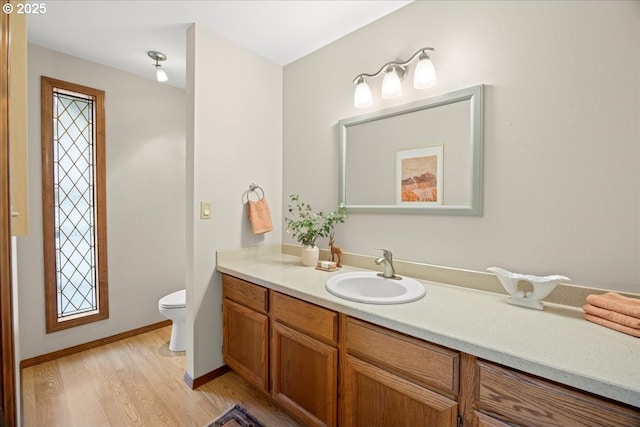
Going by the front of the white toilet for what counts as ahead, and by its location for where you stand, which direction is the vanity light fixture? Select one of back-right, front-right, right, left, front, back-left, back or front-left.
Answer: back-left

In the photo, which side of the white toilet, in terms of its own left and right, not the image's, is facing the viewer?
left

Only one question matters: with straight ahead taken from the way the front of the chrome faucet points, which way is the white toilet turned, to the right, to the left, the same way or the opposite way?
the same way

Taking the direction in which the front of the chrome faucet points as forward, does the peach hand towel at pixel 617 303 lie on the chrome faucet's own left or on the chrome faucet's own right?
on the chrome faucet's own left

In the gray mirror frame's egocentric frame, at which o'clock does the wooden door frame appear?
The wooden door frame is roughly at 12 o'clock from the gray mirror frame.

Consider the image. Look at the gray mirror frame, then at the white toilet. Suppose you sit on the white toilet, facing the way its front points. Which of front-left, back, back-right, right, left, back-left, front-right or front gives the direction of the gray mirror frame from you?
back-left

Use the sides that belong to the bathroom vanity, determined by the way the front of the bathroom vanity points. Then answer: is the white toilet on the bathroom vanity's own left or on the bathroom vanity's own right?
on the bathroom vanity's own right

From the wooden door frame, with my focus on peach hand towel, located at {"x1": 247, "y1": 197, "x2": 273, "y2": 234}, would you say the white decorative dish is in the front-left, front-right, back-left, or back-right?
front-right

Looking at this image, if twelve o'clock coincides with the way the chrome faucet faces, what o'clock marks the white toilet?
The white toilet is roughly at 2 o'clock from the chrome faucet.

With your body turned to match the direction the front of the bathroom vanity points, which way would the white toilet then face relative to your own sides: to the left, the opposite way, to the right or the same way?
the same way

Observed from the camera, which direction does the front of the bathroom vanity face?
facing the viewer and to the left of the viewer

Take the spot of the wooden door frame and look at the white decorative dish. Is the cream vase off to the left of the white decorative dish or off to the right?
left
